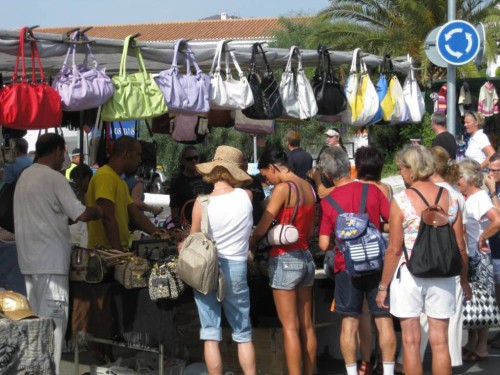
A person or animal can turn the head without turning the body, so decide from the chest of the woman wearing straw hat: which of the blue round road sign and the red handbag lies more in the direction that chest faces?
the blue round road sign

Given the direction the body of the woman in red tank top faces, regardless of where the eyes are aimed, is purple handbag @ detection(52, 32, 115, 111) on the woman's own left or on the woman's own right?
on the woman's own left

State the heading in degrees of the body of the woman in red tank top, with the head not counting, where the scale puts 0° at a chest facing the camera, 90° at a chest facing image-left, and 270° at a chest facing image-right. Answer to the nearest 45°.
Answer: approximately 135°

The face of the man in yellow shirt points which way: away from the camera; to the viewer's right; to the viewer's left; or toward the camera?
to the viewer's right

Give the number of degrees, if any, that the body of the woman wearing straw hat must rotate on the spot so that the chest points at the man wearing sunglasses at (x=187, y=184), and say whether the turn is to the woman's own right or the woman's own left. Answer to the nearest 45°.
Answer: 0° — they already face them

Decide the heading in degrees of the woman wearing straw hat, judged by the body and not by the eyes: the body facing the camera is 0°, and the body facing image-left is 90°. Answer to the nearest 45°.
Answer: approximately 180°

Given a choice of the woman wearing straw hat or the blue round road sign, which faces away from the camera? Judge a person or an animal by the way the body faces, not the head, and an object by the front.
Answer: the woman wearing straw hat

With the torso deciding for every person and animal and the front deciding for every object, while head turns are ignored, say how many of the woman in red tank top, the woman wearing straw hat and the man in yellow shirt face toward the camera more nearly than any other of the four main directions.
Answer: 0

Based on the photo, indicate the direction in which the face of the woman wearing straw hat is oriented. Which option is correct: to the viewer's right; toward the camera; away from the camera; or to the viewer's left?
away from the camera

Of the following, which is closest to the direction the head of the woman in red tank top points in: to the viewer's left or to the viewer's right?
to the viewer's left

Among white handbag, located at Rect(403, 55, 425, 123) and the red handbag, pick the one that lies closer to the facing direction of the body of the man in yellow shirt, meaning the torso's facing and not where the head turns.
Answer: the white handbag

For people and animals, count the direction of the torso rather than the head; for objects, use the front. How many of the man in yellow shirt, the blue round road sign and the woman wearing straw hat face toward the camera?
1

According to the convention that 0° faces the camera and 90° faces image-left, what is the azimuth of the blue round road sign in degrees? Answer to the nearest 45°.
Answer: approximately 0°

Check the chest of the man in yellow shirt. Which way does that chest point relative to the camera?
to the viewer's right

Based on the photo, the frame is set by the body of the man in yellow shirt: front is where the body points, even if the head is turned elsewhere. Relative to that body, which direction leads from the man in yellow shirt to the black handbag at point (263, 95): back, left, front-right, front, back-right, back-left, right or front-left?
front
